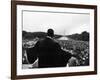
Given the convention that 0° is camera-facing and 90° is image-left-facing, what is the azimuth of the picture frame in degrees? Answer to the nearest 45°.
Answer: approximately 315°
